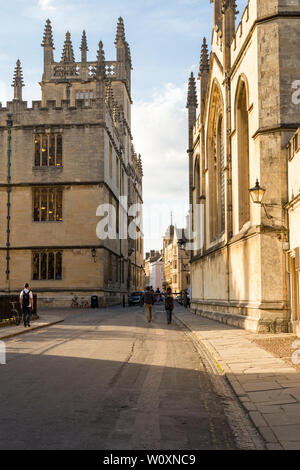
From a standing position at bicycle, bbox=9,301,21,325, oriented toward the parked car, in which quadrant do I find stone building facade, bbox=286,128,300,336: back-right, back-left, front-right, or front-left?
back-right

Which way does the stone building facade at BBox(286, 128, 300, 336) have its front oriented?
to the viewer's left

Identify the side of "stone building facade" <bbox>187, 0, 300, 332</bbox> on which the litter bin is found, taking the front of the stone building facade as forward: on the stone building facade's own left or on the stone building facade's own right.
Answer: on the stone building facade's own right

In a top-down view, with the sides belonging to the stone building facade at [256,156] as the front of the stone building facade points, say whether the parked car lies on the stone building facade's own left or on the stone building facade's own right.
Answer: on the stone building facade's own right

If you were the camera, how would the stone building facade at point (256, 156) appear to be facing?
facing to the left of the viewer

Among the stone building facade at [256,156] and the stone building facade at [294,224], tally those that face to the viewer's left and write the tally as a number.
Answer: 2
